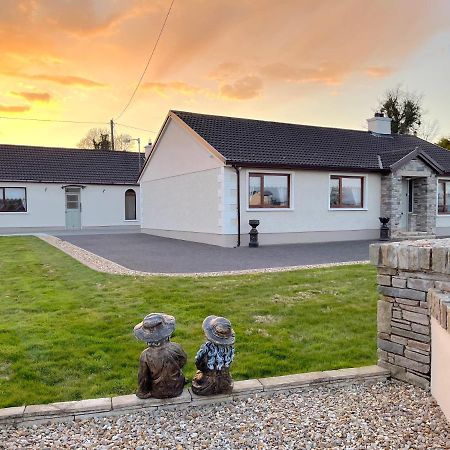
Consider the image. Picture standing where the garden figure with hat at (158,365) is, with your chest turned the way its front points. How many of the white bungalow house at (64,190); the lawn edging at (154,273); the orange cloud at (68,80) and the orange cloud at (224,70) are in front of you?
4

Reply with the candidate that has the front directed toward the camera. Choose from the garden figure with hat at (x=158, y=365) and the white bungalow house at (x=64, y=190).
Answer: the white bungalow house

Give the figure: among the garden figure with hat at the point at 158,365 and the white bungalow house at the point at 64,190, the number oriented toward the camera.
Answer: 1

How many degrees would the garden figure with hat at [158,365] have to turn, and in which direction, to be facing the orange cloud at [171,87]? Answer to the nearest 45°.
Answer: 0° — it already faces it

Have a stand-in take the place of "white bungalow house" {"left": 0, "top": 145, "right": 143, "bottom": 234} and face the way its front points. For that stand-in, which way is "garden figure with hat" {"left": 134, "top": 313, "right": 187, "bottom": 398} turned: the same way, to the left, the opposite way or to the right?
the opposite way

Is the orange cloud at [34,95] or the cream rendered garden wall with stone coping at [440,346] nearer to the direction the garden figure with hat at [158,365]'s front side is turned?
the orange cloud

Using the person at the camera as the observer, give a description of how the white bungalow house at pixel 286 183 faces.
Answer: facing the viewer and to the right of the viewer

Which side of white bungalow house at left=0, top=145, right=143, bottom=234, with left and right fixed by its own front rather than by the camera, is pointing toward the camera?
front

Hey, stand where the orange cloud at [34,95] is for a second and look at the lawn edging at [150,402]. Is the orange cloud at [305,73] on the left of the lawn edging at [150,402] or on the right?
left

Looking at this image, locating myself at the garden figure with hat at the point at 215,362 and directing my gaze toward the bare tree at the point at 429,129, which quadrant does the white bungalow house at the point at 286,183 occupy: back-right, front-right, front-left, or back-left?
front-left

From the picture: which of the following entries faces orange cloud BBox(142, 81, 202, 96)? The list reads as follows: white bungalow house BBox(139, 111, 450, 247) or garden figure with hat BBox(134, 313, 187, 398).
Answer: the garden figure with hat

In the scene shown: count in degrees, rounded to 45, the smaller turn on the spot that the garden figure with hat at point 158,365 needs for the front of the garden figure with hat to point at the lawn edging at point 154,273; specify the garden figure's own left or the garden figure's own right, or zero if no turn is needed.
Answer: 0° — it already faces it

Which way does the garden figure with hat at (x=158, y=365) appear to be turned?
away from the camera

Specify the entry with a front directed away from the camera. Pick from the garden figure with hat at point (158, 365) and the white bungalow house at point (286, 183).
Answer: the garden figure with hat

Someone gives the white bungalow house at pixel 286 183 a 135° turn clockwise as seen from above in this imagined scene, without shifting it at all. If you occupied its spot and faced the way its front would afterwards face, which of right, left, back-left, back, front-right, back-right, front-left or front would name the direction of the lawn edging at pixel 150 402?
left

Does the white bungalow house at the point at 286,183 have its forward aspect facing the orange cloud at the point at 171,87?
no

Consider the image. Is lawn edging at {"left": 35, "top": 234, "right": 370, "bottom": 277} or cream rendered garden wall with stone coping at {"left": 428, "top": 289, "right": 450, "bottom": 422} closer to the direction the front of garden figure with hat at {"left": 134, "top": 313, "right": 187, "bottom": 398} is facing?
the lawn edging
